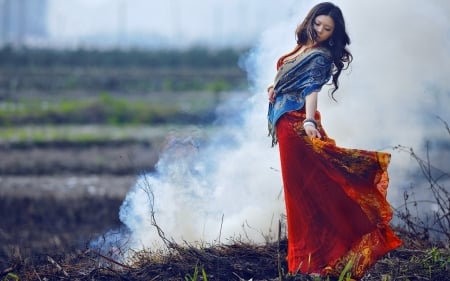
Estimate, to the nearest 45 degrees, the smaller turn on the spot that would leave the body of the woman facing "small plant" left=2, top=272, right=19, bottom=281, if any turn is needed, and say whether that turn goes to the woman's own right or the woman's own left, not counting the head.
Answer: approximately 45° to the woman's own right

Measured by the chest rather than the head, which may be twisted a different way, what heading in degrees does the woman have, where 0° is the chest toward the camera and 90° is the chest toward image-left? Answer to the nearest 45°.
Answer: approximately 45°

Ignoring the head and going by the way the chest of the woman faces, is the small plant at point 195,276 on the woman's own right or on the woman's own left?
on the woman's own right
